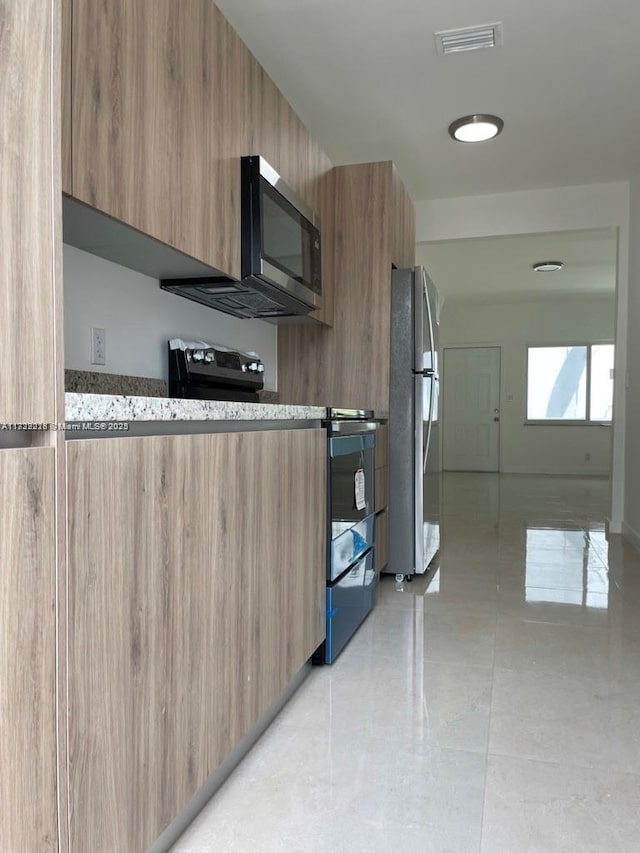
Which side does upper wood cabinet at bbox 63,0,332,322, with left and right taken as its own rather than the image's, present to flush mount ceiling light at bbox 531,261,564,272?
left

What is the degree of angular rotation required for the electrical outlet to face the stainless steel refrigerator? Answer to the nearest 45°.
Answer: approximately 90° to its left

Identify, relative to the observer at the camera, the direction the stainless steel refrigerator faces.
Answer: facing to the right of the viewer

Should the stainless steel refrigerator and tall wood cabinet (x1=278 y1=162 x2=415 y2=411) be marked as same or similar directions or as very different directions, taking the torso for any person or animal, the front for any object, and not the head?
same or similar directions

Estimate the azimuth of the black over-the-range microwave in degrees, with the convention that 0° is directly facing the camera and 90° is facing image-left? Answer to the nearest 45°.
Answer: approximately 315°

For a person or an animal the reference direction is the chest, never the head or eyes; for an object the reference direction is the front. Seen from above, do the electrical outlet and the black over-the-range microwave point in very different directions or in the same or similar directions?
same or similar directions

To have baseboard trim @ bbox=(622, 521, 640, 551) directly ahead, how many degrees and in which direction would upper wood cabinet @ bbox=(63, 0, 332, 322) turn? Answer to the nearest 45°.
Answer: approximately 90° to its left

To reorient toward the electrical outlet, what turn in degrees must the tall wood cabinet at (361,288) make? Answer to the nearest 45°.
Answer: approximately 135° to its right

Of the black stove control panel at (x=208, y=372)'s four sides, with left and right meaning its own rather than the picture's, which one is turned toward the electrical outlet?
right

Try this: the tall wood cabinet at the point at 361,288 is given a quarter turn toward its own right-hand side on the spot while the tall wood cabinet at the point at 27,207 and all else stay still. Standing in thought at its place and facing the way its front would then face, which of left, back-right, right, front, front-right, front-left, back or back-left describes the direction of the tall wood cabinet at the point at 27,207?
front

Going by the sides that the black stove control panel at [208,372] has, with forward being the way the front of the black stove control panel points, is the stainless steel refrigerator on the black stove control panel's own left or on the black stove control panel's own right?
on the black stove control panel's own left

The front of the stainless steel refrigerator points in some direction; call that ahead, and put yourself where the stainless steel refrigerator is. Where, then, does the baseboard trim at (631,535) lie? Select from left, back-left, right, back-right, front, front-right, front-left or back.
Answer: front-left

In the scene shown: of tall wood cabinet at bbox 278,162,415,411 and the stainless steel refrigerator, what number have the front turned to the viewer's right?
2

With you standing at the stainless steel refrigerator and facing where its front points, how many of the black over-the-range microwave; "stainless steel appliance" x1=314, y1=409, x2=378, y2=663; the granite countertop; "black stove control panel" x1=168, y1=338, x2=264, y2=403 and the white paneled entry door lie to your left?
1

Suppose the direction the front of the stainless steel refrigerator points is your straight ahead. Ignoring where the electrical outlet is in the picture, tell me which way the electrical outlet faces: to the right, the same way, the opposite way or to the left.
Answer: the same way

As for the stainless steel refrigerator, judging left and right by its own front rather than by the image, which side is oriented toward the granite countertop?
right

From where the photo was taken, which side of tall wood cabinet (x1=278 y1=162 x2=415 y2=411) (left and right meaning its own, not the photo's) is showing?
right
